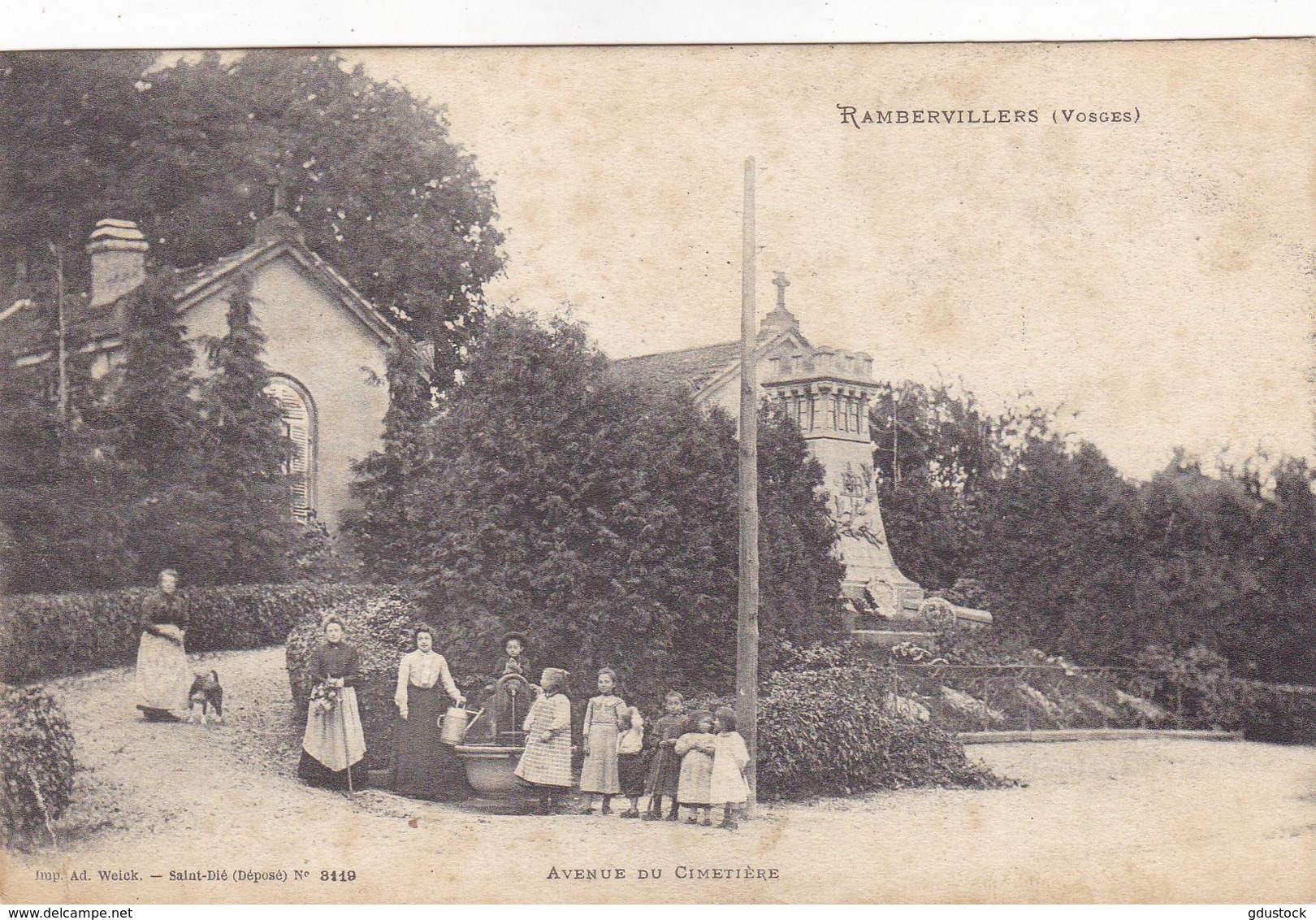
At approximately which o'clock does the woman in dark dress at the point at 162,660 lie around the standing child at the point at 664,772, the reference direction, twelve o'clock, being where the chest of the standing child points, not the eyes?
The woman in dark dress is roughly at 3 o'clock from the standing child.

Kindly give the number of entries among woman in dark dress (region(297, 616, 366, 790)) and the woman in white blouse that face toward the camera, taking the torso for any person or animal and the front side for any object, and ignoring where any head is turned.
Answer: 2

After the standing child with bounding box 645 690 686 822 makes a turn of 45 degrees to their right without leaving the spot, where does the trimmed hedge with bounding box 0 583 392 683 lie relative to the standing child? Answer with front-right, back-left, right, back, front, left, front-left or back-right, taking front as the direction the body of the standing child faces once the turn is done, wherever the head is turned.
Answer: front-right
